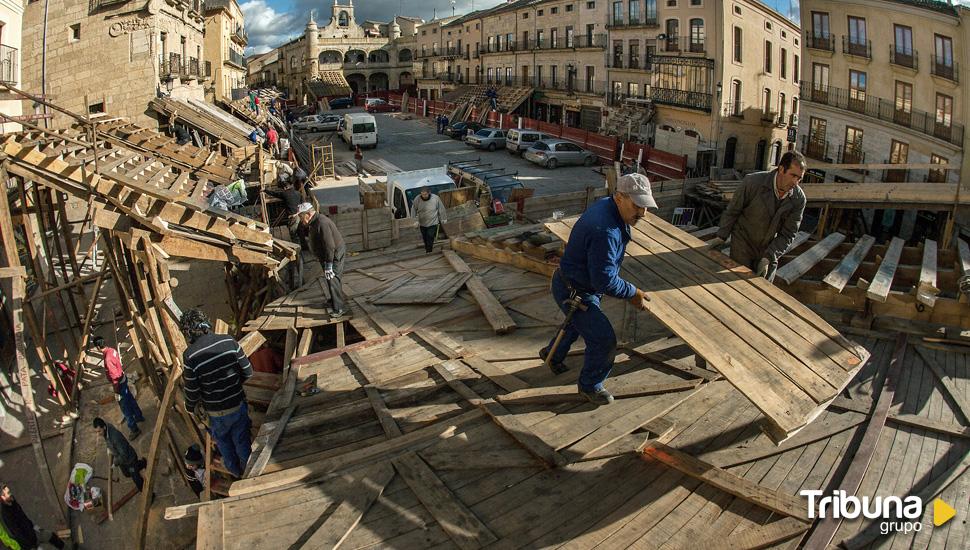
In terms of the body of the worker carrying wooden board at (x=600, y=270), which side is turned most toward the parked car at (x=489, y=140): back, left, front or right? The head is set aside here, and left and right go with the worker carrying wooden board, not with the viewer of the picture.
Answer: left

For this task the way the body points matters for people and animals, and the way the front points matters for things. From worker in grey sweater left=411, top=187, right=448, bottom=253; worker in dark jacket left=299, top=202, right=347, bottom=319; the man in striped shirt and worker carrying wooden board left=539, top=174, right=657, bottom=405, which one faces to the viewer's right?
the worker carrying wooden board

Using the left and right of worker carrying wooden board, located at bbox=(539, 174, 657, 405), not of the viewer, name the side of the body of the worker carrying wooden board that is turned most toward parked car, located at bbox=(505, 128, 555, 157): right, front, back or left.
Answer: left

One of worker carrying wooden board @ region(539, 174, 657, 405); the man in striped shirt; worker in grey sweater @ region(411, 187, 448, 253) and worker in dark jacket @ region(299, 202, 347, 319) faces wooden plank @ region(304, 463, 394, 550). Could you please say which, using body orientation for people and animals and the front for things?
the worker in grey sweater

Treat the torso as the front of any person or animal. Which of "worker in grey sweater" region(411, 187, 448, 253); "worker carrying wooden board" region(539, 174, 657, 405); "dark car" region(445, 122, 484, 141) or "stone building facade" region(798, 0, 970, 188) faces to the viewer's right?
the worker carrying wooden board

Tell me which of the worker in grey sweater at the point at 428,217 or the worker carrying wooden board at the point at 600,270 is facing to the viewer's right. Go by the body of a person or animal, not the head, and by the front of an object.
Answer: the worker carrying wooden board

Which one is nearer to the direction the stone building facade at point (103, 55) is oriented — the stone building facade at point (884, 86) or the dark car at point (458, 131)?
the stone building facade
